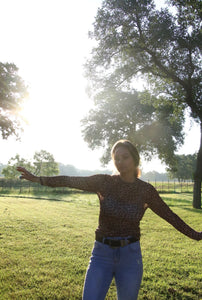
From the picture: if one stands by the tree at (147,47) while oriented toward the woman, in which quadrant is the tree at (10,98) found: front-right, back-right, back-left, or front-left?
back-right

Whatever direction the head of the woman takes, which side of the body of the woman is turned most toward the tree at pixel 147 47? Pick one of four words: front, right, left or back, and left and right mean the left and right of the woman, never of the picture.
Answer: back

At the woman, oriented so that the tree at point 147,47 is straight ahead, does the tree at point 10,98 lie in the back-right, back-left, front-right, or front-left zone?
front-left

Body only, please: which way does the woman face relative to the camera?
toward the camera

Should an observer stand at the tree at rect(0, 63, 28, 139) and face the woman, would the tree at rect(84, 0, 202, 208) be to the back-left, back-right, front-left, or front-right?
front-left

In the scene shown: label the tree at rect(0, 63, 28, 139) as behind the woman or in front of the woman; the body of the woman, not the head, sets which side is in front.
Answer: behind

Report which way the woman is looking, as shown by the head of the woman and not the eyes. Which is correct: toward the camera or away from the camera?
toward the camera
